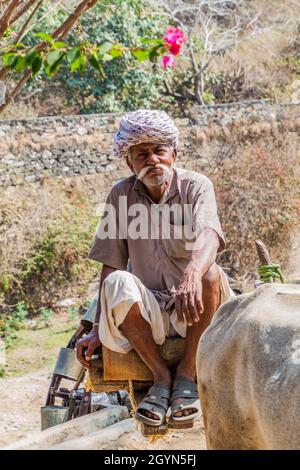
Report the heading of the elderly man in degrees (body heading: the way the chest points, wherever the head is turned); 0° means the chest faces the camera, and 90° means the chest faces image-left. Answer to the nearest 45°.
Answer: approximately 0°
